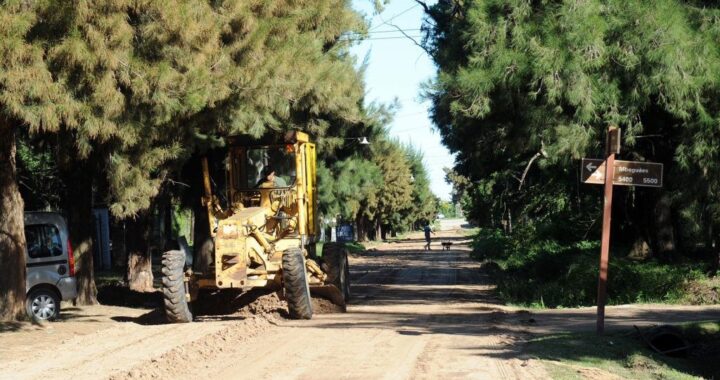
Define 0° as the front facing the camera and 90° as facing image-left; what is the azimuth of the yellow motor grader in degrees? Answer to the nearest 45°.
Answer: approximately 0°

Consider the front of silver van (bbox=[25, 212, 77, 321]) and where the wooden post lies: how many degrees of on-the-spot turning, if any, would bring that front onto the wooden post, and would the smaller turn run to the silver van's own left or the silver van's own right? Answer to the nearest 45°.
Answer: approximately 135° to the silver van's own left

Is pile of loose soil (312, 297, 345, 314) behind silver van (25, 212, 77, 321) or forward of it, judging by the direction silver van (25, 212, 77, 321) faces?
behind

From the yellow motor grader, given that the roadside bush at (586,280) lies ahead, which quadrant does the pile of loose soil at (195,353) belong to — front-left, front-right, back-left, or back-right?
back-right

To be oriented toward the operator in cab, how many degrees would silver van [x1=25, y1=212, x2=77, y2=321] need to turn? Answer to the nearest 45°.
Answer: approximately 135° to its right

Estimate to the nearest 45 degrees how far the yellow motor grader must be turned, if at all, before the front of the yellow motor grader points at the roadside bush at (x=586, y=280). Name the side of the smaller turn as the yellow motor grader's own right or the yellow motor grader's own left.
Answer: approximately 135° to the yellow motor grader's own left

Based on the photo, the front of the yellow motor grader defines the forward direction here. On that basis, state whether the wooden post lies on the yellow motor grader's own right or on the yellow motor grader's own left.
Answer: on the yellow motor grader's own left

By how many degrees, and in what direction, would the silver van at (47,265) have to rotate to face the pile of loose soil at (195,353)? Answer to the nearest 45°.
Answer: approximately 90° to its left
